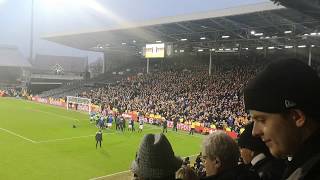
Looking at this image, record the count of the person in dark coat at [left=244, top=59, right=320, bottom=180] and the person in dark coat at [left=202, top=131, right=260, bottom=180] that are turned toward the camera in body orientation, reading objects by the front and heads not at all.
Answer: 0

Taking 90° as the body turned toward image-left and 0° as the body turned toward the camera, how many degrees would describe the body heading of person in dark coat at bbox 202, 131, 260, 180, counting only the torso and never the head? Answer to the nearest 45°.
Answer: approximately 135°

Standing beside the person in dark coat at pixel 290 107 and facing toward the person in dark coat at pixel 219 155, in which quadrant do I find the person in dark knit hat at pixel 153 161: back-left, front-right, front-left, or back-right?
front-left

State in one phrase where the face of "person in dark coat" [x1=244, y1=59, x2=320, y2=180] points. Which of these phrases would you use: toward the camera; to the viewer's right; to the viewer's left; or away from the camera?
to the viewer's left

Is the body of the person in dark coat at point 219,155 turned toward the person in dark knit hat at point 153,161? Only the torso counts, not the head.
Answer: no

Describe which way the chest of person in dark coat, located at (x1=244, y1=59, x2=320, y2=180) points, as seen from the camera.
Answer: to the viewer's left

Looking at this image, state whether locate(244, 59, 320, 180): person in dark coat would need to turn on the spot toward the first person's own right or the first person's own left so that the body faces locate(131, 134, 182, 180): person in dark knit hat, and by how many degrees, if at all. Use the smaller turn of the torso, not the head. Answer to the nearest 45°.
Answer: approximately 45° to the first person's own right

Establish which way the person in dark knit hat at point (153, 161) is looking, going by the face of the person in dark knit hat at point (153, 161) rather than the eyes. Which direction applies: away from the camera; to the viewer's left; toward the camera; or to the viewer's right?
away from the camera

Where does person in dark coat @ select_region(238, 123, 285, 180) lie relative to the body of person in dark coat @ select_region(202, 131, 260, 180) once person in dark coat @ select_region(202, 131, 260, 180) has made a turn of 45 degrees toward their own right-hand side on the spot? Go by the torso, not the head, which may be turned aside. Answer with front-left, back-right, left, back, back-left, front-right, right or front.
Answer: front-right

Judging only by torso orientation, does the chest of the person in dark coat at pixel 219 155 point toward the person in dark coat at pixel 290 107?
no
